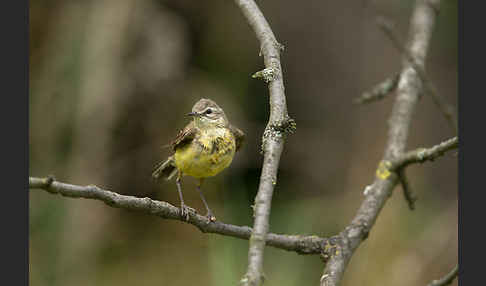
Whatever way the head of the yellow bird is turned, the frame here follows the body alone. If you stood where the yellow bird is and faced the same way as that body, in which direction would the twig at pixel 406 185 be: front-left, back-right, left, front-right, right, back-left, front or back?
front-left

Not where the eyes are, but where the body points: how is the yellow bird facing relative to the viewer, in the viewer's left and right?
facing the viewer and to the right of the viewer

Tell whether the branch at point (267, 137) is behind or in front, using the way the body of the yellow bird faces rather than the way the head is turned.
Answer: in front

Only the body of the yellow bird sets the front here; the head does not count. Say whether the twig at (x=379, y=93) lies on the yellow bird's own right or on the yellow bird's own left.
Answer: on the yellow bird's own left
